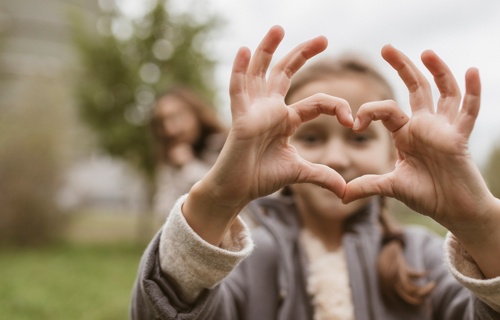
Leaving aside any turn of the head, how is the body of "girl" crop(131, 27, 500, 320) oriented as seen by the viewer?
toward the camera

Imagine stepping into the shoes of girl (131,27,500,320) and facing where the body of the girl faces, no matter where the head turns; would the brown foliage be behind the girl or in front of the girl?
behind

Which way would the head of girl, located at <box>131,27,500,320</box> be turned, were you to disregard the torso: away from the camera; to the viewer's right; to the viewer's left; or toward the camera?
toward the camera

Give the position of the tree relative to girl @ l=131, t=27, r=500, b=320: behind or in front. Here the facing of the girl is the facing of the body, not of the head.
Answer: behind
